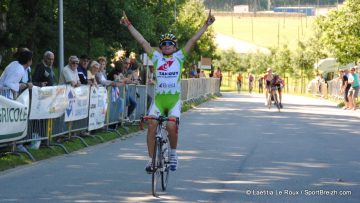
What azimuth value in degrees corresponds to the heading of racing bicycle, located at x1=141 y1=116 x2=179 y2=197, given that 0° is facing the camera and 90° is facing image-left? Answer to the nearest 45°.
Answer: approximately 0°

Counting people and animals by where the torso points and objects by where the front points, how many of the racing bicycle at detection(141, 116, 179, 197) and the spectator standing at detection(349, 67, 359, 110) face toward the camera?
1

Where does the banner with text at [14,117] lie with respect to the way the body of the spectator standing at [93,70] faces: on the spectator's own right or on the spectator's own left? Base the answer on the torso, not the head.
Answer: on the spectator's own right

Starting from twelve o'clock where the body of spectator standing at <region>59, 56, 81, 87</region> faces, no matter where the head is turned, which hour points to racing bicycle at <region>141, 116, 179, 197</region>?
The racing bicycle is roughly at 1 o'clock from the spectator standing.

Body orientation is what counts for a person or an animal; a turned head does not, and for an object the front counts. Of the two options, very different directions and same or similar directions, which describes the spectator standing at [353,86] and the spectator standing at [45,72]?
very different directions
